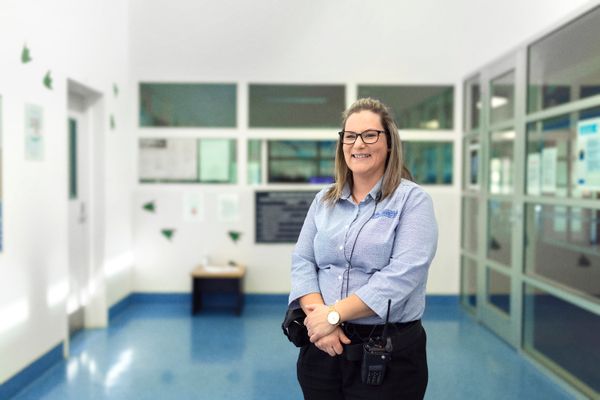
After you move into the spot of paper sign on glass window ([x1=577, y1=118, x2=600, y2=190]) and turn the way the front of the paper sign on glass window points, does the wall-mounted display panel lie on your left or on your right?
on your right

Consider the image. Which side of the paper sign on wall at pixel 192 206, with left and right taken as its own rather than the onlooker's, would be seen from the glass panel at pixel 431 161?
left

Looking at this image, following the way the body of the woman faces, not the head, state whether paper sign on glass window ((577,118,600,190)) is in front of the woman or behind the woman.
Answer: behind

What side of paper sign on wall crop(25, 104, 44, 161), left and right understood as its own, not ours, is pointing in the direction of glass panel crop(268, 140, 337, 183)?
left

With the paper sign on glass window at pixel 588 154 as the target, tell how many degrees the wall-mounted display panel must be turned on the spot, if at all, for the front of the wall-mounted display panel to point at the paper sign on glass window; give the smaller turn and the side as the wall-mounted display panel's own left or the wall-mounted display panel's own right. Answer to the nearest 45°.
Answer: approximately 45° to the wall-mounted display panel's own left

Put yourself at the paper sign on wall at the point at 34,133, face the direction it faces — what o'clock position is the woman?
The woman is roughly at 1 o'clock from the paper sign on wall.

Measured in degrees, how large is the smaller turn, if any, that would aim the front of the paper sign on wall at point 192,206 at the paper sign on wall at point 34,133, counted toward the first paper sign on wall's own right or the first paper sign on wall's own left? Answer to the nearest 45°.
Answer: approximately 45° to the first paper sign on wall's own right

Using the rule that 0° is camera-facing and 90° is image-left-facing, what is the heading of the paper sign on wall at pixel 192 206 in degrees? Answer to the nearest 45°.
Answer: approximately 0°

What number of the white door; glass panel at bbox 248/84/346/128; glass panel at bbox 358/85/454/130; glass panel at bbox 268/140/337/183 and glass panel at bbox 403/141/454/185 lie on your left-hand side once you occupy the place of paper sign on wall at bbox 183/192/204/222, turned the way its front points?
4

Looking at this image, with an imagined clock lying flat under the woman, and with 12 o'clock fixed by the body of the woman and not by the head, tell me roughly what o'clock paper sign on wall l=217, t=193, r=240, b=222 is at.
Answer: The paper sign on wall is roughly at 4 o'clock from the woman.
